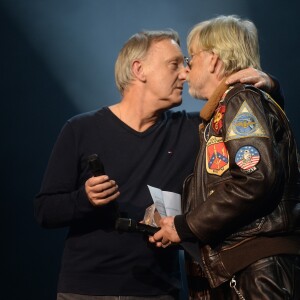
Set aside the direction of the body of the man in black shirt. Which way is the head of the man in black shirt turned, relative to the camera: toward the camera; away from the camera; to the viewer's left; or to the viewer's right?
to the viewer's right

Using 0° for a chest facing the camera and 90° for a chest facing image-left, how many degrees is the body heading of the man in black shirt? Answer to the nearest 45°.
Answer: approximately 315°
